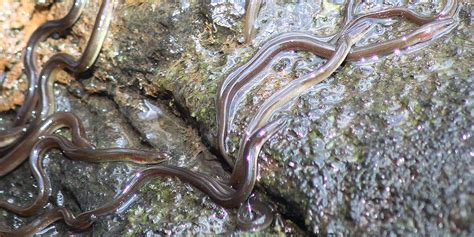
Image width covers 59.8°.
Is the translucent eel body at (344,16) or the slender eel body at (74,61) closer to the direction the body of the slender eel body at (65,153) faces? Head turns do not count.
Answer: the translucent eel body

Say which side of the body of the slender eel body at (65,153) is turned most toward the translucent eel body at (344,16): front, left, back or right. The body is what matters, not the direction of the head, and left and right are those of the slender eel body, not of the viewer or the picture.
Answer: front

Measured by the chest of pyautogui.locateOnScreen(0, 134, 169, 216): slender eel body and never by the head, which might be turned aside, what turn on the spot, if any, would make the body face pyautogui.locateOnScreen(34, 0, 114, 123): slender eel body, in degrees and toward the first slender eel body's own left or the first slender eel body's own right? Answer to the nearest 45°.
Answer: approximately 45° to the first slender eel body's own left

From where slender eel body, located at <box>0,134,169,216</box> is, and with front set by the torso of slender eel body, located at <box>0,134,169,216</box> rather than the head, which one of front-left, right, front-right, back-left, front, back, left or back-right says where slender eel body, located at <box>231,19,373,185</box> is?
front-left

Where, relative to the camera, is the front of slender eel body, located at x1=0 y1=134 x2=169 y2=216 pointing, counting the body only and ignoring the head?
to the viewer's right

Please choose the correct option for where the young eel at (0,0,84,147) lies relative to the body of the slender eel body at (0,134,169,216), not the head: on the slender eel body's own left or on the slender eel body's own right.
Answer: on the slender eel body's own left

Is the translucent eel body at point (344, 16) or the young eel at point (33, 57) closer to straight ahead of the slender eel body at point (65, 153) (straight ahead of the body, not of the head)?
the translucent eel body

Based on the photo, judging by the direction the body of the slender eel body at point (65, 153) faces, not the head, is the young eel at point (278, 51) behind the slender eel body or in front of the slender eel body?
in front

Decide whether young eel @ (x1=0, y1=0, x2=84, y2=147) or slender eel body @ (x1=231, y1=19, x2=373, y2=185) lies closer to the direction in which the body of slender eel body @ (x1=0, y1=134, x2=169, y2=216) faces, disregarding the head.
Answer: the slender eel body

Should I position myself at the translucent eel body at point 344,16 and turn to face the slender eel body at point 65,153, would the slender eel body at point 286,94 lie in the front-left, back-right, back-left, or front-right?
front-left
